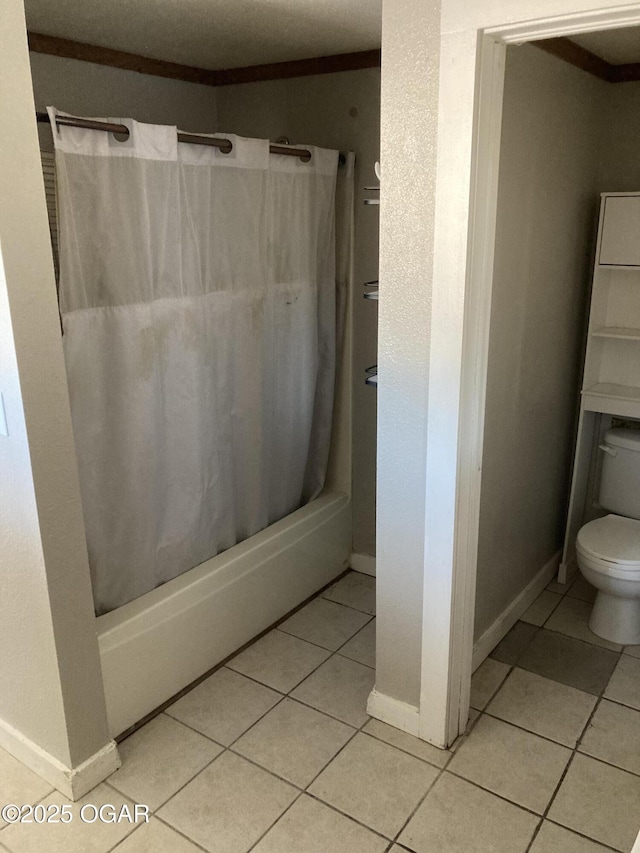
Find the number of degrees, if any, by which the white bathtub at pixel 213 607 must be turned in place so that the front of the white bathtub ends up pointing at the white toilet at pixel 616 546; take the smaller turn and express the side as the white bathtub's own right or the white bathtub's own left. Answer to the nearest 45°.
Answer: approximately 45° to the white bathtub's own left

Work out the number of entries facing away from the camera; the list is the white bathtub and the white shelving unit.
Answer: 0

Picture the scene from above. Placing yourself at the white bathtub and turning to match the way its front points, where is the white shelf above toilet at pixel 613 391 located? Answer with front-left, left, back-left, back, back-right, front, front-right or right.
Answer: front-left

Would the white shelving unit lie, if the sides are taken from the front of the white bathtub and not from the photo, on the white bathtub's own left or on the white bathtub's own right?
on the white bathtub's own left

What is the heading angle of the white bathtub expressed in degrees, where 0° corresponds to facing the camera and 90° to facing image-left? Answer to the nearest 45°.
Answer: approximately 315°

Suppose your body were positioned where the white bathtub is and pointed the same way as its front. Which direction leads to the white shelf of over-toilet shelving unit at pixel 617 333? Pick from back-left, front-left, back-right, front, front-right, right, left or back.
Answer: front-left
